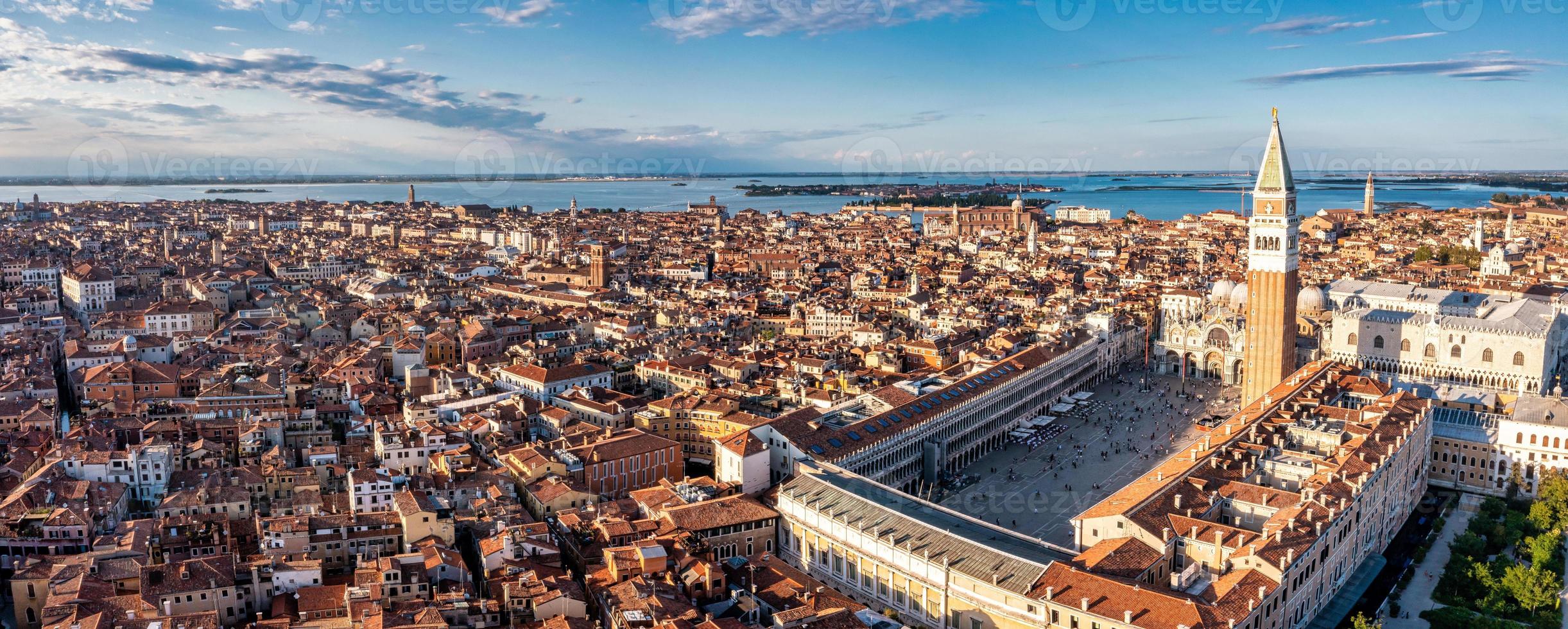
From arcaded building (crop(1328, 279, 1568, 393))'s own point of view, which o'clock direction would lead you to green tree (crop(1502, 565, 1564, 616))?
The green tree is roughly at 12 o'clock from the arcaded building.

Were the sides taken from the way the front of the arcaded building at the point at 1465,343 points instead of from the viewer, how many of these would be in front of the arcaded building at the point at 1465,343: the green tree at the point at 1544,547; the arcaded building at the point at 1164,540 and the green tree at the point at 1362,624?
3

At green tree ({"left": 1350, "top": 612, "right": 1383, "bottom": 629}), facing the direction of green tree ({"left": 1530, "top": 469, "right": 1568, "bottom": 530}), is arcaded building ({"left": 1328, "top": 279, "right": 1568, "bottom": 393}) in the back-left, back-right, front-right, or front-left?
front-left

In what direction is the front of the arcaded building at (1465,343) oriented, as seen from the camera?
facing the viewer

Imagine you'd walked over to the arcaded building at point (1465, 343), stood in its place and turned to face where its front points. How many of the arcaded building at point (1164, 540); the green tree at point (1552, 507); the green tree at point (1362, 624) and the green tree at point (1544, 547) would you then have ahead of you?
4

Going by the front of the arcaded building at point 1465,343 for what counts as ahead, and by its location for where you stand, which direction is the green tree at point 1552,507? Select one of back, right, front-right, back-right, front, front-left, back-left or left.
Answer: front

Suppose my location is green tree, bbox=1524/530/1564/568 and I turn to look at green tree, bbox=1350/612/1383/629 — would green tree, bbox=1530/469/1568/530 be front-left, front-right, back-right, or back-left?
back-right

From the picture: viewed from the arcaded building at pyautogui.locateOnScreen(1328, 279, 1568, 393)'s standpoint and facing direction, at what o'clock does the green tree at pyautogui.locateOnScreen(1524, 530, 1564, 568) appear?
The green tree is roughly at 12 o'clock from the arcaded building.

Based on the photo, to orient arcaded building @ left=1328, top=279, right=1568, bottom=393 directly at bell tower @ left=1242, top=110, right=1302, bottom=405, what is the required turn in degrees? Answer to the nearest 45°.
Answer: approximately 45° to its right

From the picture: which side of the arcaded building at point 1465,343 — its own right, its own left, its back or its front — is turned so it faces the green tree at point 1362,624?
front

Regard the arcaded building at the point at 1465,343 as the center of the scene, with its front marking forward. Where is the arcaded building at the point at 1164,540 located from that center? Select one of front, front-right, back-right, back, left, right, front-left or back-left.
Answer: front

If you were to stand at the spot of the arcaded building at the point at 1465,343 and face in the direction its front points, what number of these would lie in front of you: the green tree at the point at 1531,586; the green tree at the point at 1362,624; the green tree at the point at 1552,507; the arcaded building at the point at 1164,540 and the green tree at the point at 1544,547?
5
